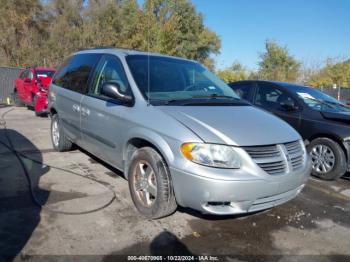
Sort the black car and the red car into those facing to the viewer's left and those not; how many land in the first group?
0

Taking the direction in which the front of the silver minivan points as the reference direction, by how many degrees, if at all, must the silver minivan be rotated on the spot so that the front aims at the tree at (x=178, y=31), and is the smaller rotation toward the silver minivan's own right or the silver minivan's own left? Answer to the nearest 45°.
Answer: approximately 135° to the silver minivan's own left

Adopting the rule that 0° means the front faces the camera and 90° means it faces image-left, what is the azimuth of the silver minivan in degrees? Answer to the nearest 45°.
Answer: approximately 315°

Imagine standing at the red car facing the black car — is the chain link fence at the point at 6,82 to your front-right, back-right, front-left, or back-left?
back-left

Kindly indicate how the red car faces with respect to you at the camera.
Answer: facing the viewer and to the right of the viewer

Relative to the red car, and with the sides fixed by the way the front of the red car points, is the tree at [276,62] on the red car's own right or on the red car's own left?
on the red car's own left

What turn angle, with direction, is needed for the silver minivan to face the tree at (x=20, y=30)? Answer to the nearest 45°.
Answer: approximately 180°

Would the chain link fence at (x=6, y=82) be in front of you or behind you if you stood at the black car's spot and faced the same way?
behind

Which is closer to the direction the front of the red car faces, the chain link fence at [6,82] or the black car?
the black car

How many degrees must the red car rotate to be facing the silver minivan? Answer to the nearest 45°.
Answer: approximately 45° to its right

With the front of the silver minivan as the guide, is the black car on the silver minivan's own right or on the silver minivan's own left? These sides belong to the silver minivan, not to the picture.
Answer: on the silver minivan's own left

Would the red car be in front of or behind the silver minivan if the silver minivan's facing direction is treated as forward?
behind

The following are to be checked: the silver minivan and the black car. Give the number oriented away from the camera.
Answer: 0
